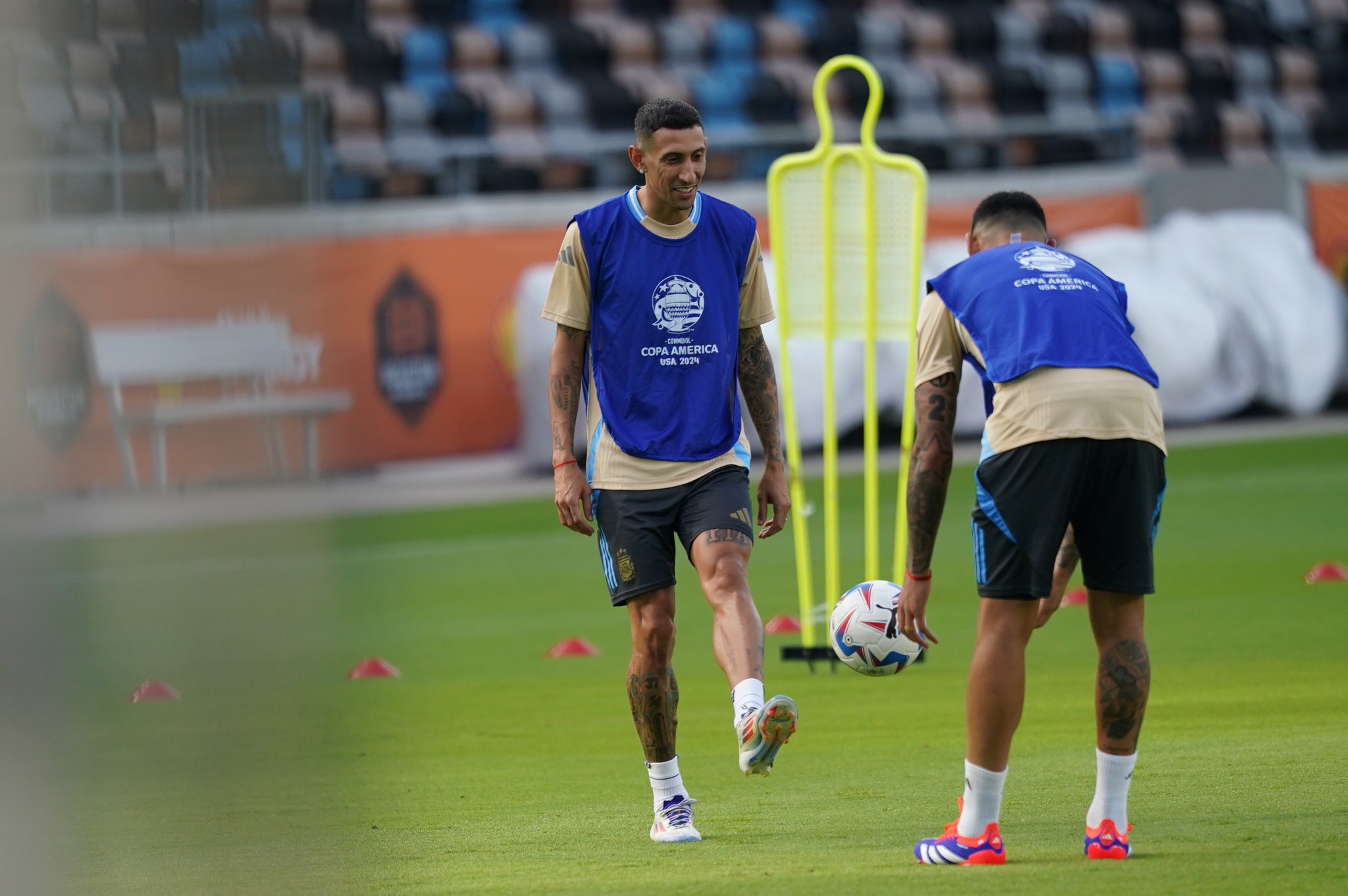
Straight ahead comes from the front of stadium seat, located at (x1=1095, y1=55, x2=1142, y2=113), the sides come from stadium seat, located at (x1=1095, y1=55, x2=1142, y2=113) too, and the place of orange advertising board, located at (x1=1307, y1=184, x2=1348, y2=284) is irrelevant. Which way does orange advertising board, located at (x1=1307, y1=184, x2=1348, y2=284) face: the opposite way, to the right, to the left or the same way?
the same way

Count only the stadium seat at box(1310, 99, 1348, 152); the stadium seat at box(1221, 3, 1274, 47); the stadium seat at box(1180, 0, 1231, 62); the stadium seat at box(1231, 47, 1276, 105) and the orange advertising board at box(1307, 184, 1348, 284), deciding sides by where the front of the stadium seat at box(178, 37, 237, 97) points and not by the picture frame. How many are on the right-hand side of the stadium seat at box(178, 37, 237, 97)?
0

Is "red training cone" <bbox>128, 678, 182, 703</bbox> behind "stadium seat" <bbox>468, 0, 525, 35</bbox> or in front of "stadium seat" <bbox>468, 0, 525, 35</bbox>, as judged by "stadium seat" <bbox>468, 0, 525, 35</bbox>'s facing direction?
in front

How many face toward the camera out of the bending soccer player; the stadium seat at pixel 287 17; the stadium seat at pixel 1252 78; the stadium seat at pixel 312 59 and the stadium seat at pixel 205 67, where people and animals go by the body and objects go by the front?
4

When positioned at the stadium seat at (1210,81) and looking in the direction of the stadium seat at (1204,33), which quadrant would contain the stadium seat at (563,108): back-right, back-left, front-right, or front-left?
back-left

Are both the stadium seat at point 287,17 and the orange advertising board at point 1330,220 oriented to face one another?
no

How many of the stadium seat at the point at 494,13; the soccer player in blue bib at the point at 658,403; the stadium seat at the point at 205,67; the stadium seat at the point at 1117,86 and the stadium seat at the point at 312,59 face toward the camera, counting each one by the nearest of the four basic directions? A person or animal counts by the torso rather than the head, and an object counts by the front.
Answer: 5

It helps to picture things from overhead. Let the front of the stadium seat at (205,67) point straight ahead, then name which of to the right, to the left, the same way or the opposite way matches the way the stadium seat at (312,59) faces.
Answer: the same way

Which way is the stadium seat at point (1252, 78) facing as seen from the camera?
toward the camera

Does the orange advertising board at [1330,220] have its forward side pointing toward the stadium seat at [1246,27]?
no

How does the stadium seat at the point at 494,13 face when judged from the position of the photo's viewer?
facing the viewer

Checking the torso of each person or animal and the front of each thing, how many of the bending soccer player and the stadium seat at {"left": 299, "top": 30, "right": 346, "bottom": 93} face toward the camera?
1

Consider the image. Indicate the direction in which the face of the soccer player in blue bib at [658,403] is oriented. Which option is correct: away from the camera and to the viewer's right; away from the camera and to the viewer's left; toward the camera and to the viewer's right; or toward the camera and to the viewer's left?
toward the camera and to the viewer's right
